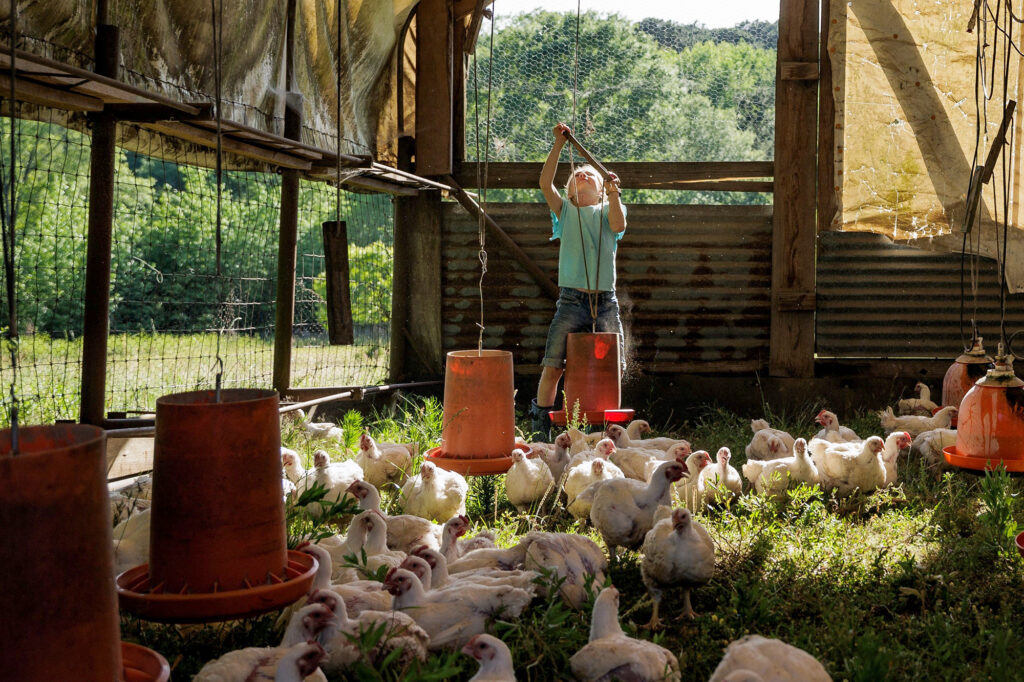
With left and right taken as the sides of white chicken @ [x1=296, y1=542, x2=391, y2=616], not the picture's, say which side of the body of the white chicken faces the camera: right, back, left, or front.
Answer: left

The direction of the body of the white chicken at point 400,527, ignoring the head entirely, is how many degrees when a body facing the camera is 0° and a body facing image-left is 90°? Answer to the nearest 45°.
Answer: approximately 90°

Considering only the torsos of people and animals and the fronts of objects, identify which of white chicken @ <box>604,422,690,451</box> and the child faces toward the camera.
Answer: the child

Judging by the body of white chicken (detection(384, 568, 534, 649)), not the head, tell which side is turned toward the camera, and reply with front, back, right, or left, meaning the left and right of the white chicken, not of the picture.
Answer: left

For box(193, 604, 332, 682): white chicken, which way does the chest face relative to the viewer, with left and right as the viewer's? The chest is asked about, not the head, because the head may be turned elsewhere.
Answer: facing to the right of the viewer

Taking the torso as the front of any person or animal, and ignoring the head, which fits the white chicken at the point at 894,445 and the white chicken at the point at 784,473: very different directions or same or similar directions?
same or similar directions

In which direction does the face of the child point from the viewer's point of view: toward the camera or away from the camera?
toward the camera

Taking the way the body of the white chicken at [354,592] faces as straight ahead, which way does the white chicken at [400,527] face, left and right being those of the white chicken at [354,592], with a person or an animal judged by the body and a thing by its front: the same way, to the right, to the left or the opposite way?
the same way

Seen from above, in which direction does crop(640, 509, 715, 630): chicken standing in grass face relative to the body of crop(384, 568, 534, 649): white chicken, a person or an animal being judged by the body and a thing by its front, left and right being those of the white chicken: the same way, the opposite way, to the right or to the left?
to the left

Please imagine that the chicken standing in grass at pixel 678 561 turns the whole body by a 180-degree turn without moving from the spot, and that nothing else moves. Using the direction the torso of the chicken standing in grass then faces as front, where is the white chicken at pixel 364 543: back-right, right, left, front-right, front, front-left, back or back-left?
left

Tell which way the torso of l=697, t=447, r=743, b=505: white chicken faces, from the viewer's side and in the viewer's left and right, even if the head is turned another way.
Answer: facing the viewer

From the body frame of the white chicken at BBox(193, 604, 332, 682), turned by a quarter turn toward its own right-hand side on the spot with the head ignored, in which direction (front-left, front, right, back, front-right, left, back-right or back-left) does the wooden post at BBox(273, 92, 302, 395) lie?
back

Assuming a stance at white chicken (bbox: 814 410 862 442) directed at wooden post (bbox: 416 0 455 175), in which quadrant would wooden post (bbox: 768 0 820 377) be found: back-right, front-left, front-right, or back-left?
front-right

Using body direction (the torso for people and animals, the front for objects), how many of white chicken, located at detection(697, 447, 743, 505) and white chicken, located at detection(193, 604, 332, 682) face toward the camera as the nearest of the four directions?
1

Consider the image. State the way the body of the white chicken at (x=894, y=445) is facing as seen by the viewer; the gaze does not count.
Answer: to the viewer's right

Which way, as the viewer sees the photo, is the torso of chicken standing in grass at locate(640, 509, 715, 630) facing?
toward the camera
